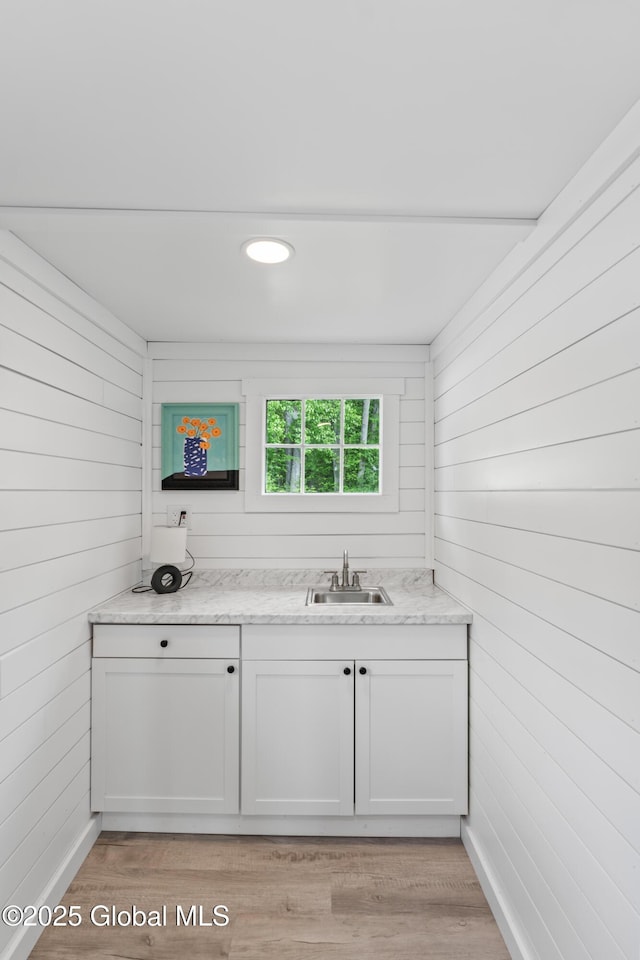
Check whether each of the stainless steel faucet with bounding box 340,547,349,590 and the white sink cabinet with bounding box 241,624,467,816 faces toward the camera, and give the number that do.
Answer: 2

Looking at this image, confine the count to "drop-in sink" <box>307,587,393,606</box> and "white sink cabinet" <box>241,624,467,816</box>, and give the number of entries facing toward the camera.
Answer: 2

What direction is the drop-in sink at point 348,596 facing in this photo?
toward the camera

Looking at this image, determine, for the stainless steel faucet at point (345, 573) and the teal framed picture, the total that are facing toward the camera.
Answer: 2

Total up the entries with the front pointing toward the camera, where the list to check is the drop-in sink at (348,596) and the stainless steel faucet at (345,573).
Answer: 2

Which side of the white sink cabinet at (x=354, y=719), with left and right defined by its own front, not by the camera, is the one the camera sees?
front

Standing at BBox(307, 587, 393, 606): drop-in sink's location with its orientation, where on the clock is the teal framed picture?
The teal framed picture is roughly at 3 o'clock from the drop-in sink.

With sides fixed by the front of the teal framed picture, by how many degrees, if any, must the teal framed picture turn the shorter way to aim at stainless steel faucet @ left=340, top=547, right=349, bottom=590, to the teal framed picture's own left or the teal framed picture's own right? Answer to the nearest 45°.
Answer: approximately 90° to the teal framed picture's own left

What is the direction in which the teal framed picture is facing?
toward the camera

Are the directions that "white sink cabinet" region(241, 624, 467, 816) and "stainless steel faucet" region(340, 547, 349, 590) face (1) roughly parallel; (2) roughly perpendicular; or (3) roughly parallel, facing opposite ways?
roughly parallel
